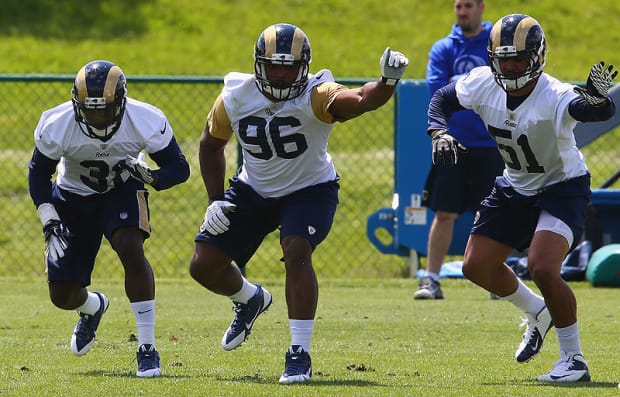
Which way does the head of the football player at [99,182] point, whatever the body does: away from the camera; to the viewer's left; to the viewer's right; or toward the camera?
toward the camera

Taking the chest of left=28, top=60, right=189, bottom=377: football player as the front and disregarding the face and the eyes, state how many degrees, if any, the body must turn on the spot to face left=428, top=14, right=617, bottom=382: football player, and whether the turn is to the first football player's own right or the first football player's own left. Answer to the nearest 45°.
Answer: approximately 90° to the first football player's own left

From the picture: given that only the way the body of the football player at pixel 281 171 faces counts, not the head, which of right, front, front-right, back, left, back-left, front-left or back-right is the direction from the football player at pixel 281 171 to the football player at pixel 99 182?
right

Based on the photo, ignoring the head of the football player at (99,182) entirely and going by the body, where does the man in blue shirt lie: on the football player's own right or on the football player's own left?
on the football player's own left

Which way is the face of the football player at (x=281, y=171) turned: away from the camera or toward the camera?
toward the camera

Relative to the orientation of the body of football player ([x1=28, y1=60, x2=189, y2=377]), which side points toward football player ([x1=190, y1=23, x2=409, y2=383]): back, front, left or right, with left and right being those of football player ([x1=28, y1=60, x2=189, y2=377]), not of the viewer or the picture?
left

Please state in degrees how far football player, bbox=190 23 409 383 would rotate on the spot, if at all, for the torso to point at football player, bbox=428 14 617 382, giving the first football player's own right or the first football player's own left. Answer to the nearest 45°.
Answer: approximately 90° to the first football player's own left

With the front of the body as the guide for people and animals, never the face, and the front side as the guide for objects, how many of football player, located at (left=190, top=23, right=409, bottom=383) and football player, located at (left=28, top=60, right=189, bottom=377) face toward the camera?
2

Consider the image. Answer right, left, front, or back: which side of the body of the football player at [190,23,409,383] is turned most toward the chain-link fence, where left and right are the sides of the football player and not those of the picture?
back

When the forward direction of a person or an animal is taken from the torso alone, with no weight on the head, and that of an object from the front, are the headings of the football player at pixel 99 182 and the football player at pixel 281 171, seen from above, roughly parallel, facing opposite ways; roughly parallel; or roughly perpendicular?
roughly parallel

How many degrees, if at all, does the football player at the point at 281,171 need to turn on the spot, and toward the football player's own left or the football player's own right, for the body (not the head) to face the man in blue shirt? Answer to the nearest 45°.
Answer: approximately 135° to the football player's own left

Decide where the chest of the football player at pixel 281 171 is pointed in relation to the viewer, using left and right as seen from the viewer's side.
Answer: facing the viewer

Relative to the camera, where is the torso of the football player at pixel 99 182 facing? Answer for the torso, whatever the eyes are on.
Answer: toward the camera
